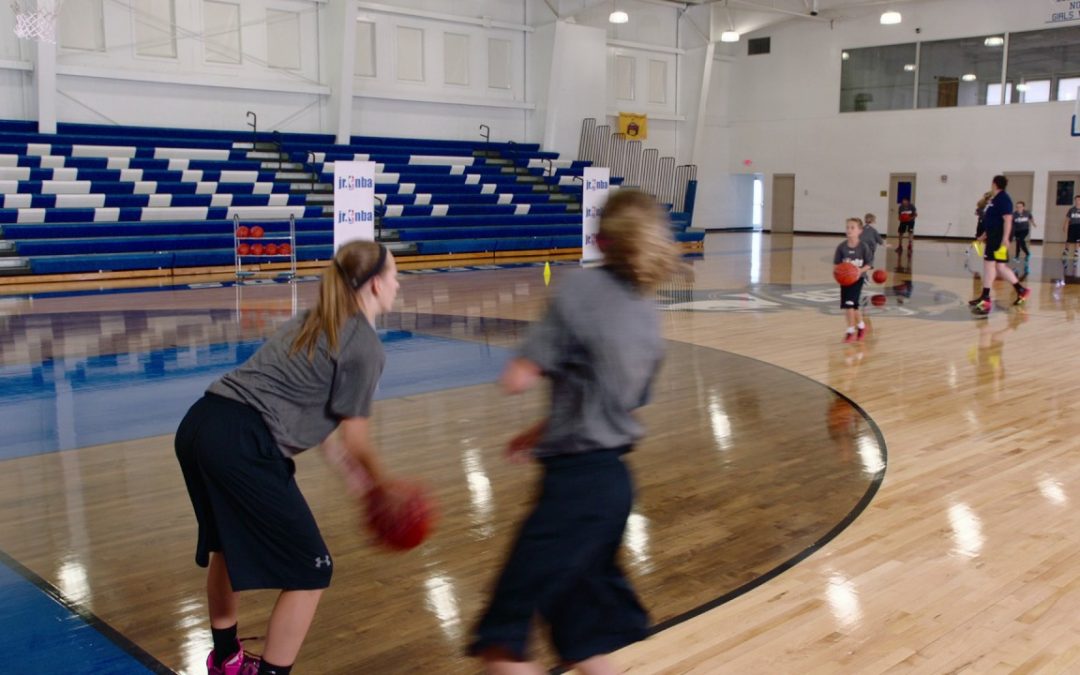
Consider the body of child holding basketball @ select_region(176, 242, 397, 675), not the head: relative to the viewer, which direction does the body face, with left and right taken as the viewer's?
facing away from the viewer and to the right of the viewer

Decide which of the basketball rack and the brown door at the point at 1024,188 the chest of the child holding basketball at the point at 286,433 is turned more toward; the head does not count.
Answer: the brown door

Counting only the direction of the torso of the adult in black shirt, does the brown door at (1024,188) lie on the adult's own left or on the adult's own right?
on the adult's own right

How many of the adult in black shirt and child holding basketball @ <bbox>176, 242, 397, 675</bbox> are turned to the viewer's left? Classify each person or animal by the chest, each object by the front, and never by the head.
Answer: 1

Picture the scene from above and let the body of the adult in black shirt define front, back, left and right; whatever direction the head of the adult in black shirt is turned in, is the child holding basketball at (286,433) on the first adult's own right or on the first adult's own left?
on the first adult's own left

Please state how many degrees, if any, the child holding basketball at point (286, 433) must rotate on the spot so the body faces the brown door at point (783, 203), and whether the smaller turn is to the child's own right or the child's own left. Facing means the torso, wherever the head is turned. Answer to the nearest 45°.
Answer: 0° — they already face it

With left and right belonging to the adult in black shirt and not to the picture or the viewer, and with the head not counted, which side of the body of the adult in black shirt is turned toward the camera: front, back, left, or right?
left

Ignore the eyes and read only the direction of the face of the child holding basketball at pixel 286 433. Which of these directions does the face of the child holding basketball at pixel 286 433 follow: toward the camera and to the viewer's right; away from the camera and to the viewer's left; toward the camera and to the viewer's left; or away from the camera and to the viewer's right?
away from the camera and to the viewer's right

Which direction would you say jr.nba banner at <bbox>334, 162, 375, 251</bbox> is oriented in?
toward the camera

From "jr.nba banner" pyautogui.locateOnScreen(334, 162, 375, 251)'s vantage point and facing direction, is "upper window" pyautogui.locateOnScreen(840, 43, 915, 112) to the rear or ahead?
to the rear

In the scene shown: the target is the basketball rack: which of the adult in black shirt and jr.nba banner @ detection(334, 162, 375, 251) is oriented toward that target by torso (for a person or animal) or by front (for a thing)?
the adult in black shirt

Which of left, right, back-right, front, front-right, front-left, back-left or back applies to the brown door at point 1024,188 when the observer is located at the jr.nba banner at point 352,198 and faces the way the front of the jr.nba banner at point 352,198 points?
back-left

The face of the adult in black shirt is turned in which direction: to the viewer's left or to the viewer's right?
to the viewer's left

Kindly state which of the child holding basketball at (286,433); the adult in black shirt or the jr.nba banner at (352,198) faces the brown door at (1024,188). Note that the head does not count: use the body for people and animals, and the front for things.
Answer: the child holding basketball

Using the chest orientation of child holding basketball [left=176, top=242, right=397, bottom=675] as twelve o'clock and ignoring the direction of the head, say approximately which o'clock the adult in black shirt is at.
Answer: The adult in black shirt is roughly at 12 o'clock from the child holding basketball.
